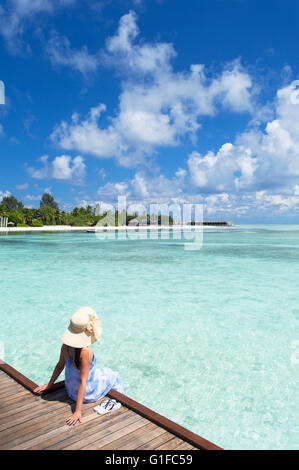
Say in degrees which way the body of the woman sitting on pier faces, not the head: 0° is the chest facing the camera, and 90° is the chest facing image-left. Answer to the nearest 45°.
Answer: approximately 225°

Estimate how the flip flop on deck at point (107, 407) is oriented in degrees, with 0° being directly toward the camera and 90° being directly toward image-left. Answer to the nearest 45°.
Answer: approximately 225°
